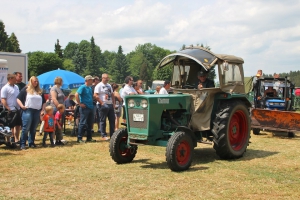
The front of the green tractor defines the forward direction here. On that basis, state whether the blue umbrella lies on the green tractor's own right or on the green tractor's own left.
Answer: on the green tractor's own right

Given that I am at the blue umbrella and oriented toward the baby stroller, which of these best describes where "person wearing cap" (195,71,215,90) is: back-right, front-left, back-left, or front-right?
front-left

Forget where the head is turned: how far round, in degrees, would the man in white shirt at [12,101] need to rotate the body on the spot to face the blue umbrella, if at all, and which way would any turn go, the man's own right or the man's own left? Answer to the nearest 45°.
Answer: approximately 135° to the man's own left

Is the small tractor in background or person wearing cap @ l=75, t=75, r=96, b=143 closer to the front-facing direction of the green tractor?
the person wearing cap

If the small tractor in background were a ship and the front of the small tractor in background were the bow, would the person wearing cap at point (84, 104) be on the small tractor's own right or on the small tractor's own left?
on the small tractor's own right

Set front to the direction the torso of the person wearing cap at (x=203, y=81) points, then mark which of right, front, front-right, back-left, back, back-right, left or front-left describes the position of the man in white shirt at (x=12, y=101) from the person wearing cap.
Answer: front-right

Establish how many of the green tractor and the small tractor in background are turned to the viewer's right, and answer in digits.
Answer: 0

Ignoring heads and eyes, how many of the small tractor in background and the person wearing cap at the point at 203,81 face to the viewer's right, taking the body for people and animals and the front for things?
0

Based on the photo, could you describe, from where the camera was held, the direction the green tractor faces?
facing the viewer and to the left of the viewer

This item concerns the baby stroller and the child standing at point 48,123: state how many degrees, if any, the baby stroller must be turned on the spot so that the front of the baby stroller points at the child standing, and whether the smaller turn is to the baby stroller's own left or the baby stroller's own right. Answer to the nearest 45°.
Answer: approximately 45° to the baby stroller's own left

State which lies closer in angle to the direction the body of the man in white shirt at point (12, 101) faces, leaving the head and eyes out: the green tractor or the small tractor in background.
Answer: the green tractor

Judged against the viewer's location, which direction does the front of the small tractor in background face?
facing the viewer

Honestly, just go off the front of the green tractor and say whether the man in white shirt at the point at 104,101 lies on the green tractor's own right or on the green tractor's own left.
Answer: on the green tractor's own right

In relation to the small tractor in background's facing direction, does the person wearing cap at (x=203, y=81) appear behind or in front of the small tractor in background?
in front
